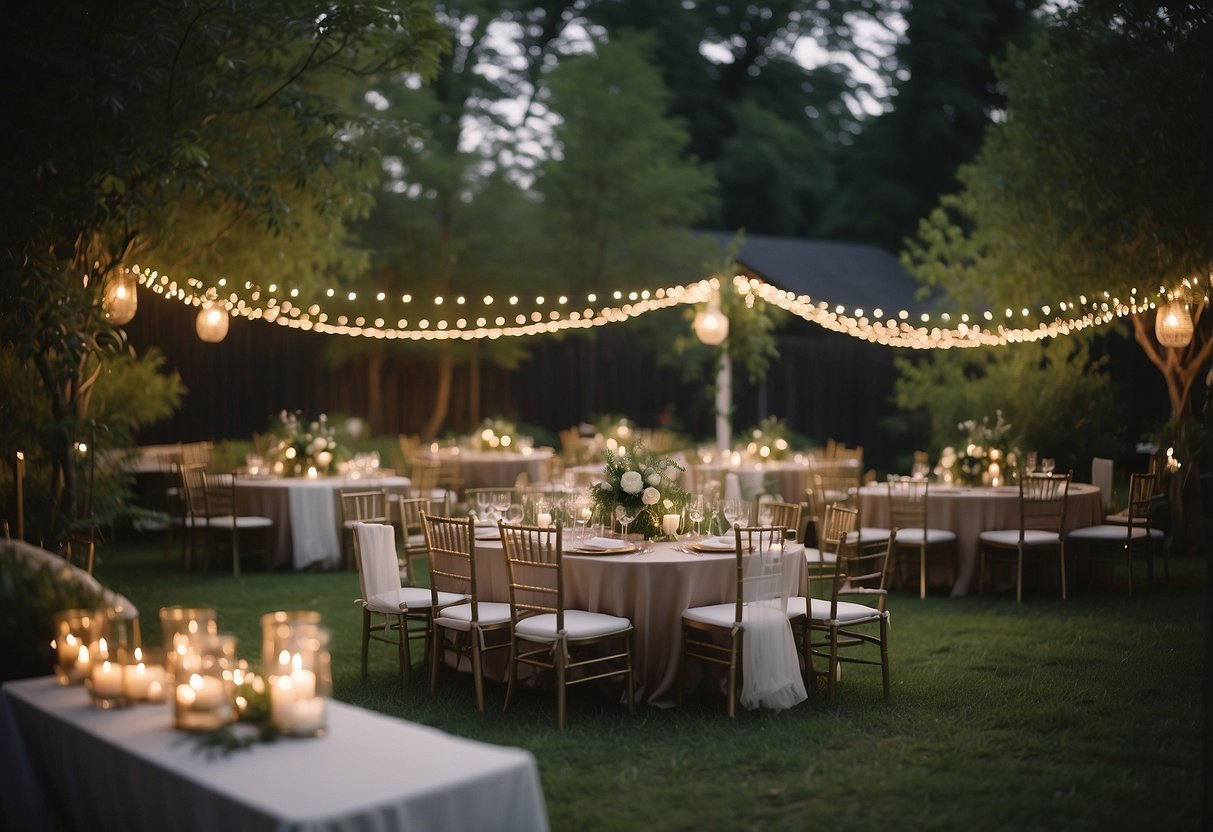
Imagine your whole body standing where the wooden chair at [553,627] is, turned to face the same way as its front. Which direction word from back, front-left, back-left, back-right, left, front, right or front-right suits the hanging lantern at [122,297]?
left

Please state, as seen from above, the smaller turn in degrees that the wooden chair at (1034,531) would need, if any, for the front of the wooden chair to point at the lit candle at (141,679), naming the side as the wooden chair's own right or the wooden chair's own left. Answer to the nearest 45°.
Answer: approximately 135° to the wooden chair's own left

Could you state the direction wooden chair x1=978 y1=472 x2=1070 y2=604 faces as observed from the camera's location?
facing away from the viewer and to the left of the viewer

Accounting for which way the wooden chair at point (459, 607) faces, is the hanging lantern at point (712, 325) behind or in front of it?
in front

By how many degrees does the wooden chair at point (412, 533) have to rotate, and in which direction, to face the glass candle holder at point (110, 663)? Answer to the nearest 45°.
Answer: approximately 135° to its right

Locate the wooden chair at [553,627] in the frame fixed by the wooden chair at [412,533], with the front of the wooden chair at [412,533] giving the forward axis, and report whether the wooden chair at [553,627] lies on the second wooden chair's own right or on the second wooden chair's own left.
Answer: on the second wooden chair's own right

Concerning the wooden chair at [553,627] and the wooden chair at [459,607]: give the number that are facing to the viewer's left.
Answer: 0
